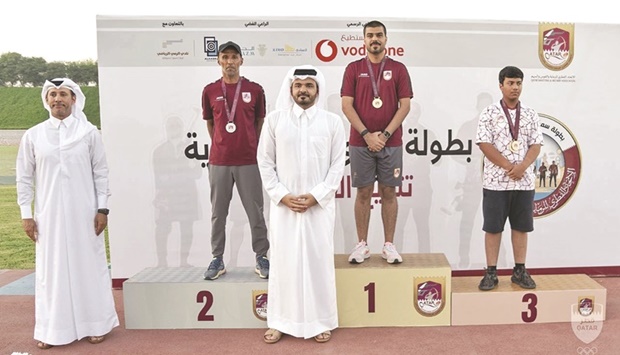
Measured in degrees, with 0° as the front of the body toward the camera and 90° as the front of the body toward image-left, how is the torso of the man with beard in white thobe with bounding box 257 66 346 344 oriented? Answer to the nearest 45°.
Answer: approximately 0°

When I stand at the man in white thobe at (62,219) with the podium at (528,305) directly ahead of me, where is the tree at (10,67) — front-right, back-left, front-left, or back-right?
back-left

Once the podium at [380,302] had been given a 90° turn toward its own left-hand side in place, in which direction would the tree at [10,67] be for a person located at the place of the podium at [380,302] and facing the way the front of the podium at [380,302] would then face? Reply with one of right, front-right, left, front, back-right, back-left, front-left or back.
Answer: back-left

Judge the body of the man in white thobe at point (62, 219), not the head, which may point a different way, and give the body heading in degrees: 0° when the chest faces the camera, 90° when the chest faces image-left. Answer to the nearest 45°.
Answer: approximately 0°

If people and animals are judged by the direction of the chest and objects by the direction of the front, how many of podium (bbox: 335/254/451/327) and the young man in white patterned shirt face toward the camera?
2
